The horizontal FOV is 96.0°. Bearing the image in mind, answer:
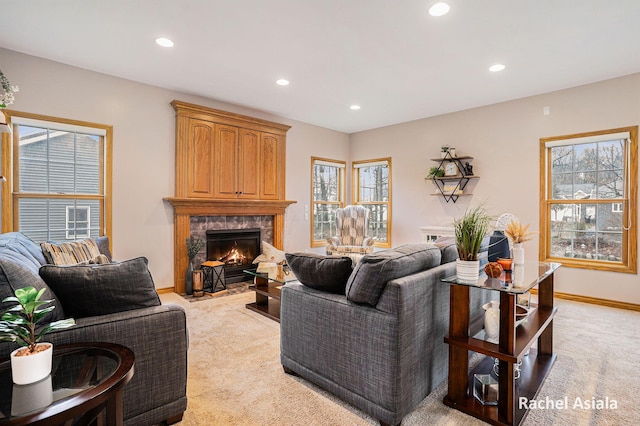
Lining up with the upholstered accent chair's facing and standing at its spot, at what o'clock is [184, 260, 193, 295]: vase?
The vase is roughly at 2 o'clock from the upholstered accent chair.

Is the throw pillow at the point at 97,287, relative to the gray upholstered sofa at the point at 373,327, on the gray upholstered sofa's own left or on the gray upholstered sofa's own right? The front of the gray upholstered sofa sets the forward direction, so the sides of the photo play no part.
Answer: on the gray upholstered sofa's own left

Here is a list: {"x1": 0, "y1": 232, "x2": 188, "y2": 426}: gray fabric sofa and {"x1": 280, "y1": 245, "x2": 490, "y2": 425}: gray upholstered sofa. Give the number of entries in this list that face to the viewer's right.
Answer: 1

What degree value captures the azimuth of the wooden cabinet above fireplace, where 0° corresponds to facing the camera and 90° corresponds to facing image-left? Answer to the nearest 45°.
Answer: approximately 315°

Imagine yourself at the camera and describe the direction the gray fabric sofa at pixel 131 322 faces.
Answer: facing to the right of the viewer

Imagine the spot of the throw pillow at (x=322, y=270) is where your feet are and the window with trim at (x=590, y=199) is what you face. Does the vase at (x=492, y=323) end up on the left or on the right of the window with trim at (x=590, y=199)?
right

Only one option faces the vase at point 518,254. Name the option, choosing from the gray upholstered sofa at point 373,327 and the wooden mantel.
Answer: the wooden mantel

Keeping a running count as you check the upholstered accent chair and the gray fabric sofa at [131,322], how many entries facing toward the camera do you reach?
1

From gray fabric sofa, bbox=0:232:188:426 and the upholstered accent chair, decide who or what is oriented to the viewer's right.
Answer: the gray fabric sofa
